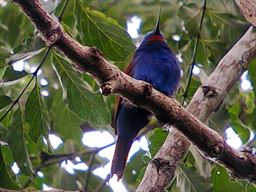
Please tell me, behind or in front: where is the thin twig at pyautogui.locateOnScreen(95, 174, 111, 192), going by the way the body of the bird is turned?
behind
